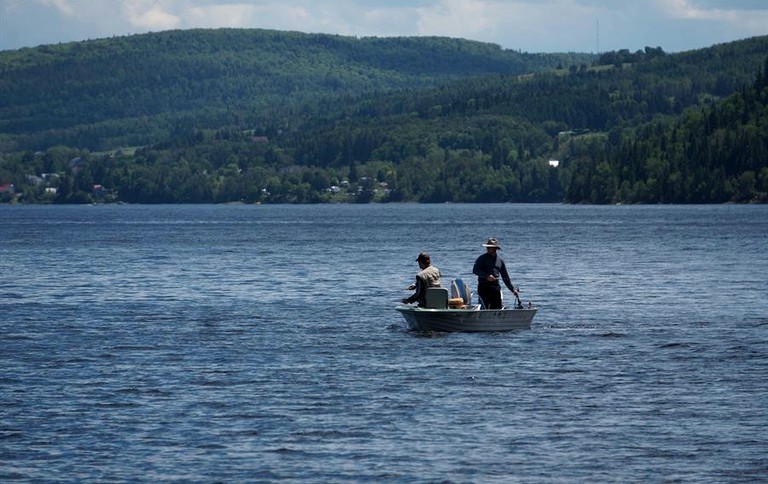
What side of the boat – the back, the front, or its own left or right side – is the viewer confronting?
left
